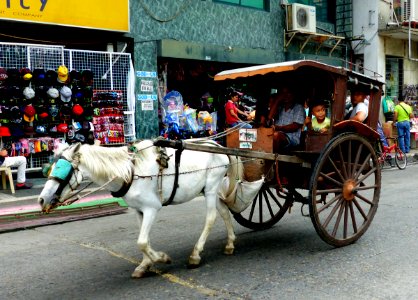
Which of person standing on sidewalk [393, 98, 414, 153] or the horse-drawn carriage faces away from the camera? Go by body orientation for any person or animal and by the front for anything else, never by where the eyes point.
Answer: the person standing on sidewalk

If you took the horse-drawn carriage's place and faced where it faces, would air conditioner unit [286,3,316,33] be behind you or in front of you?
behind

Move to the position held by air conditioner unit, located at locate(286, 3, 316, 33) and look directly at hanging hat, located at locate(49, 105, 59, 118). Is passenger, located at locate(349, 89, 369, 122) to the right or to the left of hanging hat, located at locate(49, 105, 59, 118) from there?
left

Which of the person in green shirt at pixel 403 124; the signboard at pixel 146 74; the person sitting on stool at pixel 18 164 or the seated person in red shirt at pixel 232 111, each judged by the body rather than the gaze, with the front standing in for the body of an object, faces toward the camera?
the signboard

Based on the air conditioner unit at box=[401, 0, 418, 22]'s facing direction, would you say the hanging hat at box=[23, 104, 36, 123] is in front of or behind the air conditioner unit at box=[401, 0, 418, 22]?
in front

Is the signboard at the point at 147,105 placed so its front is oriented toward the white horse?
yes
